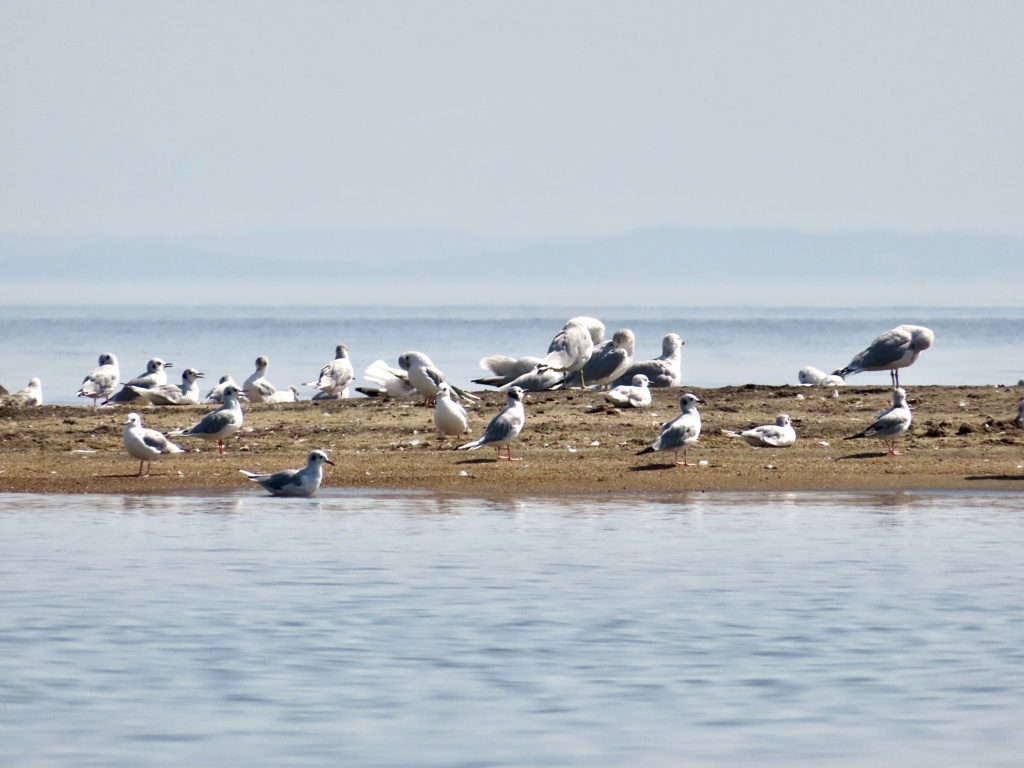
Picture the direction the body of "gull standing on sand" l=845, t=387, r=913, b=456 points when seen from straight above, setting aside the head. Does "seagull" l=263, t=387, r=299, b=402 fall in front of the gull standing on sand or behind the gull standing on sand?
behind

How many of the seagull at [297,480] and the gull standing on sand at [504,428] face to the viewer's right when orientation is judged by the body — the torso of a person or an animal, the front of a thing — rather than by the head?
2

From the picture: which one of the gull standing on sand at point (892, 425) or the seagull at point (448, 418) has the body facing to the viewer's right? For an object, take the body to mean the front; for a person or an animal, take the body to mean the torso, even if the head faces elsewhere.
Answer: the gull standing on sand

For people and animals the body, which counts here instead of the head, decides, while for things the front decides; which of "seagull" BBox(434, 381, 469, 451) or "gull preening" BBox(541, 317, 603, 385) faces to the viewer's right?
the gull preening

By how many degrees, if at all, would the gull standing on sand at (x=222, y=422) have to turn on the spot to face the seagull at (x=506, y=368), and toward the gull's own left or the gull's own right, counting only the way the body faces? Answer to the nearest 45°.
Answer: approximately 45° to the gull's own left

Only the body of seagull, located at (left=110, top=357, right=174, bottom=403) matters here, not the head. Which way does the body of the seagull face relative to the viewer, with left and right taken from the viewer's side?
facing to the right of the viewer

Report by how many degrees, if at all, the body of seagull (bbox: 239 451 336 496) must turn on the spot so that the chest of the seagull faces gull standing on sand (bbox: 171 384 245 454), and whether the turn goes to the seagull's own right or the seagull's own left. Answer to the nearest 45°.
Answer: approximately 90° to the seagull's own left

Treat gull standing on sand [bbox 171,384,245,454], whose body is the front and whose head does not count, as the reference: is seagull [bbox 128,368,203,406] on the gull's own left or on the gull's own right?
on the gull's own left

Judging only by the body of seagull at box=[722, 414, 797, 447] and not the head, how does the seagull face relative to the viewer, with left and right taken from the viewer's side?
facing to the right of the viewer

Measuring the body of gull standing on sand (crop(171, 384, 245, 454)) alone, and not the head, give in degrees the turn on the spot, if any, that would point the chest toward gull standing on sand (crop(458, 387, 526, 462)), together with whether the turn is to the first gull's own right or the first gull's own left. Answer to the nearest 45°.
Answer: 0° — it already faces it

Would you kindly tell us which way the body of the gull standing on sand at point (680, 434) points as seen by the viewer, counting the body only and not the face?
to the viewer's right

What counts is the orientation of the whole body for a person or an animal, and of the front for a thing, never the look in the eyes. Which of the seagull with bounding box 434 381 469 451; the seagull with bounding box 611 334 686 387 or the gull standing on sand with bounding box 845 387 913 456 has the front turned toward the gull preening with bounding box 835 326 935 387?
the seagull with bounding box 611 334 686 387

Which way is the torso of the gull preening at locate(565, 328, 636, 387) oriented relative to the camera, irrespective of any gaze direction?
to the viewer's right

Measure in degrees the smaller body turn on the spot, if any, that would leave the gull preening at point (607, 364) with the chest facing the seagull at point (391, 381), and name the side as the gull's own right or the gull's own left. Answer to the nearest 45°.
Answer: approximately 180°

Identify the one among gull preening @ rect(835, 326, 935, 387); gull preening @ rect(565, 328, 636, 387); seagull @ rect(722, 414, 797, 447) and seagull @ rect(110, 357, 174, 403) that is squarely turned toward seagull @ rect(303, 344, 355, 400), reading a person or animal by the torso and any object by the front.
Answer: seagull @ rect(110, 357, 174, 403)

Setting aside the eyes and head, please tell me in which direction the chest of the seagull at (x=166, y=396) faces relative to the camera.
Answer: to the viewer's right

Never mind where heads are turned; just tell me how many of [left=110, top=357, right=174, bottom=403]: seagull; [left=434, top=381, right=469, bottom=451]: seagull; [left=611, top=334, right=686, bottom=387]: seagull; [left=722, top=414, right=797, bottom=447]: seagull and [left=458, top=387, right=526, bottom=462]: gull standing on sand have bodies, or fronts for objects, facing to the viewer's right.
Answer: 4

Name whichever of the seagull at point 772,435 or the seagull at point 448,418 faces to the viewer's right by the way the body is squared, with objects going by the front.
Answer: the seagull at point 772,435
